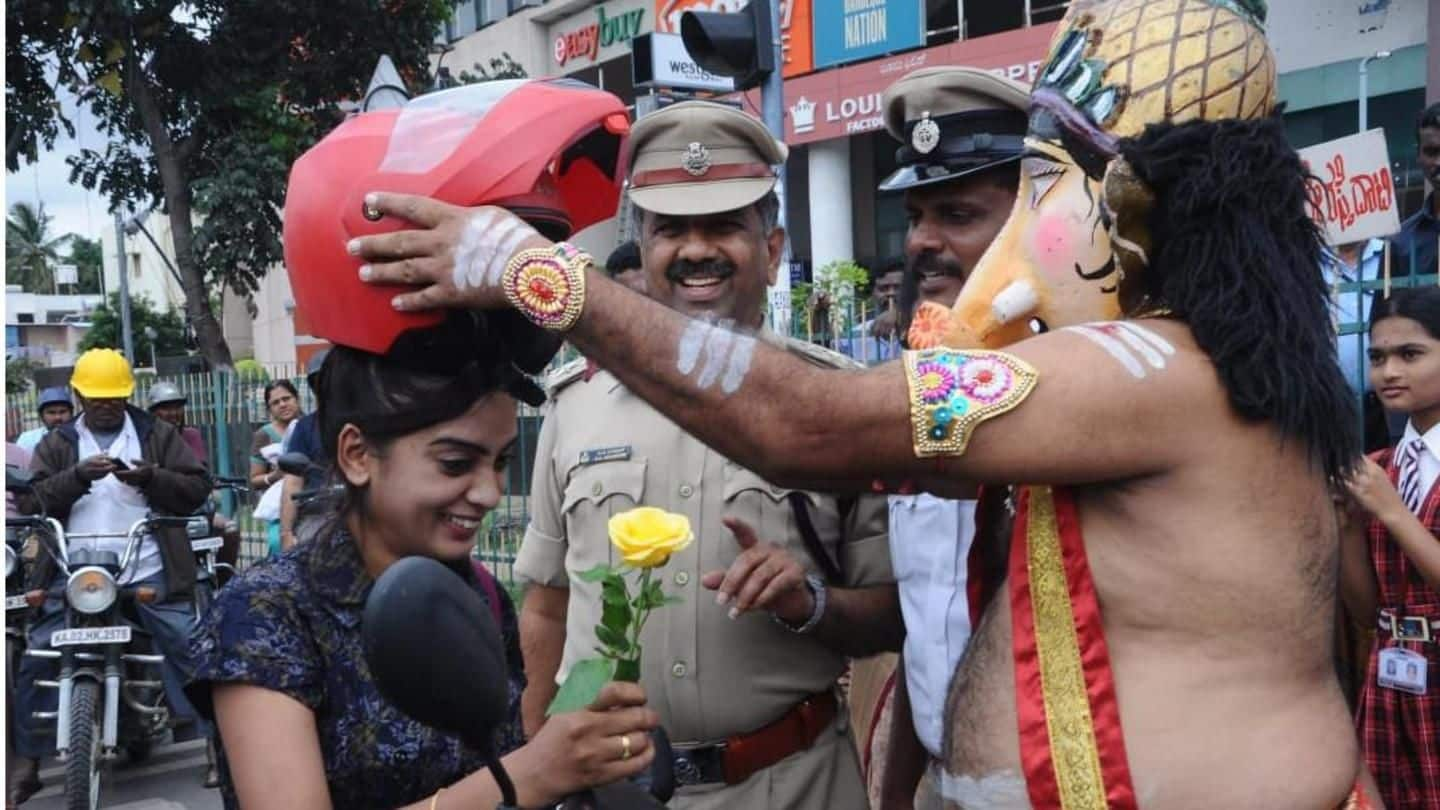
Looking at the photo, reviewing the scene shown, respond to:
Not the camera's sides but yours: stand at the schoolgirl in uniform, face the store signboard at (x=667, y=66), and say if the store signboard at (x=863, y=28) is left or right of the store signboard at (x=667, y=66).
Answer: right

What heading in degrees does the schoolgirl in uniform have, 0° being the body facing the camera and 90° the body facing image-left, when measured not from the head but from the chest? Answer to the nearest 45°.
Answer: approximately 45°

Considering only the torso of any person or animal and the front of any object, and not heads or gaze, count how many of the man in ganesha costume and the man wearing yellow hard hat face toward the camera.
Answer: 1

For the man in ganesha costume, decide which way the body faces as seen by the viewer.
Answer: to the viewer's left

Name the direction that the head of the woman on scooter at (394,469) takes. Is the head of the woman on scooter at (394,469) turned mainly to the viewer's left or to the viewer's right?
to the viewer's right

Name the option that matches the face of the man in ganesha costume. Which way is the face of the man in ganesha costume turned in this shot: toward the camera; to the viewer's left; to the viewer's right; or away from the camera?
to the viewer's left

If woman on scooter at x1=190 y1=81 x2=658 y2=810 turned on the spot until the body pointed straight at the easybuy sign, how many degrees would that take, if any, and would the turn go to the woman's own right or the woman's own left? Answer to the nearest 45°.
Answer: approximately 135° to the woman's own left

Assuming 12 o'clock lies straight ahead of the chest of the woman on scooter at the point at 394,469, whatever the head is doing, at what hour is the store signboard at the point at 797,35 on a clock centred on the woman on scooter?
The store signboard is roughly at 8 o'clock from the woman on scooter.
